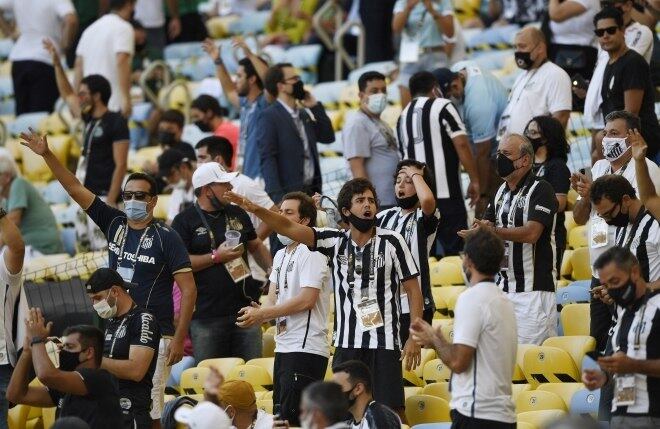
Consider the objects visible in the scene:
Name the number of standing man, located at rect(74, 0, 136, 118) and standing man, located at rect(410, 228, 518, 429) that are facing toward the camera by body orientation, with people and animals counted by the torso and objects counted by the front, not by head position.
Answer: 0

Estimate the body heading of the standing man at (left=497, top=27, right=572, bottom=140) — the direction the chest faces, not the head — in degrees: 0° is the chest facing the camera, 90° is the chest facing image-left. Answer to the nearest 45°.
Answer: approximately 45°

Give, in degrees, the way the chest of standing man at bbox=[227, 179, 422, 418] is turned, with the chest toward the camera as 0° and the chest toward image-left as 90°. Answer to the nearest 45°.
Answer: approximately 0°

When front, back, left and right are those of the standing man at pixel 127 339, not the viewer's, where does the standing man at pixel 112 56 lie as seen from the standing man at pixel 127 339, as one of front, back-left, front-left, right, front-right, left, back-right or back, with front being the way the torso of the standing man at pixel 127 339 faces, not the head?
back-right

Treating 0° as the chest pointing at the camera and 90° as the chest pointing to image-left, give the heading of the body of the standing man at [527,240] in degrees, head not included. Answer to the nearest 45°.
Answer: approximately 45°

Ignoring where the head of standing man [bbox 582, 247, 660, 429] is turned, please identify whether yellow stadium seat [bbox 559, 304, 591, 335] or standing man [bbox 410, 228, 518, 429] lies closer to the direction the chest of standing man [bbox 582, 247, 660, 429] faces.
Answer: the standing man

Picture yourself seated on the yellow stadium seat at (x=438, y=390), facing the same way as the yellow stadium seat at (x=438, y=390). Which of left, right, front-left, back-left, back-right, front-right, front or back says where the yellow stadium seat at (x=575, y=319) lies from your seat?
back

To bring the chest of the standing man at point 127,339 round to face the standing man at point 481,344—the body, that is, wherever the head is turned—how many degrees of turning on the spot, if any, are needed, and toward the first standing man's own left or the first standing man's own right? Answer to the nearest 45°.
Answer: approximately 90° to the first standing man's own left

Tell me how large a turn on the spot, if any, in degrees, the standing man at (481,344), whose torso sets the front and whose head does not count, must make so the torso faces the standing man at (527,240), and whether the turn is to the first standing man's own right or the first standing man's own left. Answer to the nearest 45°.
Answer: approximately 45° to the first standing man's own right
